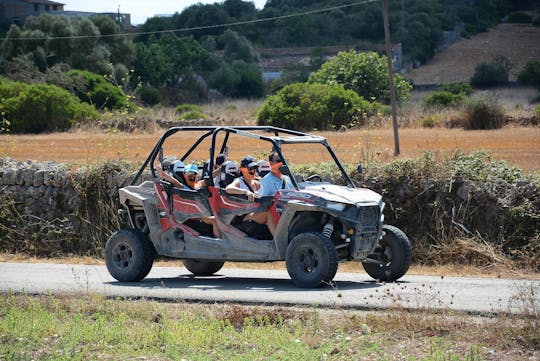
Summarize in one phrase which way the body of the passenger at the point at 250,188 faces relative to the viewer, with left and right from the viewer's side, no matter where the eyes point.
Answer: facing the viewer and to the right of the viewer

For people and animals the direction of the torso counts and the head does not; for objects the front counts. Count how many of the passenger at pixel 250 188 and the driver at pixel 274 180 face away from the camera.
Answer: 0

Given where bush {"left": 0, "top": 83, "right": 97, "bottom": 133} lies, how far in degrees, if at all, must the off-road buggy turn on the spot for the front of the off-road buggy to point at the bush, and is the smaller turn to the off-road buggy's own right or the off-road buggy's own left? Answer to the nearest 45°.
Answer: approximately 135° to the off-road buggy's own left

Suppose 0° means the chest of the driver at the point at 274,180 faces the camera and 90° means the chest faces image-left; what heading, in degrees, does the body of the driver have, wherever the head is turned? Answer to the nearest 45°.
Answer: approximately 315°

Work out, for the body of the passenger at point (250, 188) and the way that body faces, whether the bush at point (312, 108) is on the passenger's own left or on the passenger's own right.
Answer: on the passenger's own left

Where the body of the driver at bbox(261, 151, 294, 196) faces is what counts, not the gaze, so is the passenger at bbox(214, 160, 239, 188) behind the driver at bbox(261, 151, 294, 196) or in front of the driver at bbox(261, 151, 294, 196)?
behind
